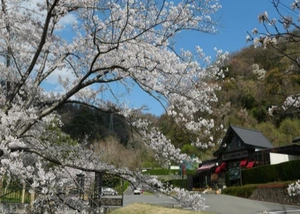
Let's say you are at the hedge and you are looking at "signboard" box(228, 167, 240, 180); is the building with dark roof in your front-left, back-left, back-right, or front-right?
front-right

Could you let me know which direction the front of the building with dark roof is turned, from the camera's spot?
facing the viewer and to the left of the viewer

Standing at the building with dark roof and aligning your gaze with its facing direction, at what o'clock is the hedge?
The hedge is roughly at 10 o'clock from the building with dark roof.
